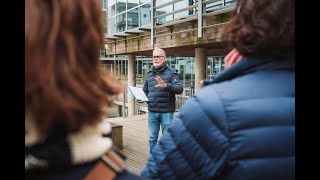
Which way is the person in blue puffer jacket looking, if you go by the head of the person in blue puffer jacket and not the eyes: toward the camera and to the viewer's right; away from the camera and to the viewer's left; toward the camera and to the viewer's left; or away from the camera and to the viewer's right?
away from the camera and to the viewer's left

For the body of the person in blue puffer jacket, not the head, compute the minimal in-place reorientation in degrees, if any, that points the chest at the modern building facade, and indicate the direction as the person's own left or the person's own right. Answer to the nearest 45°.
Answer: approximately 45° to the person's own right

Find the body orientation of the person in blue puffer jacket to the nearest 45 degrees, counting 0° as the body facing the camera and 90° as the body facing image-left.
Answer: approximately 135°
